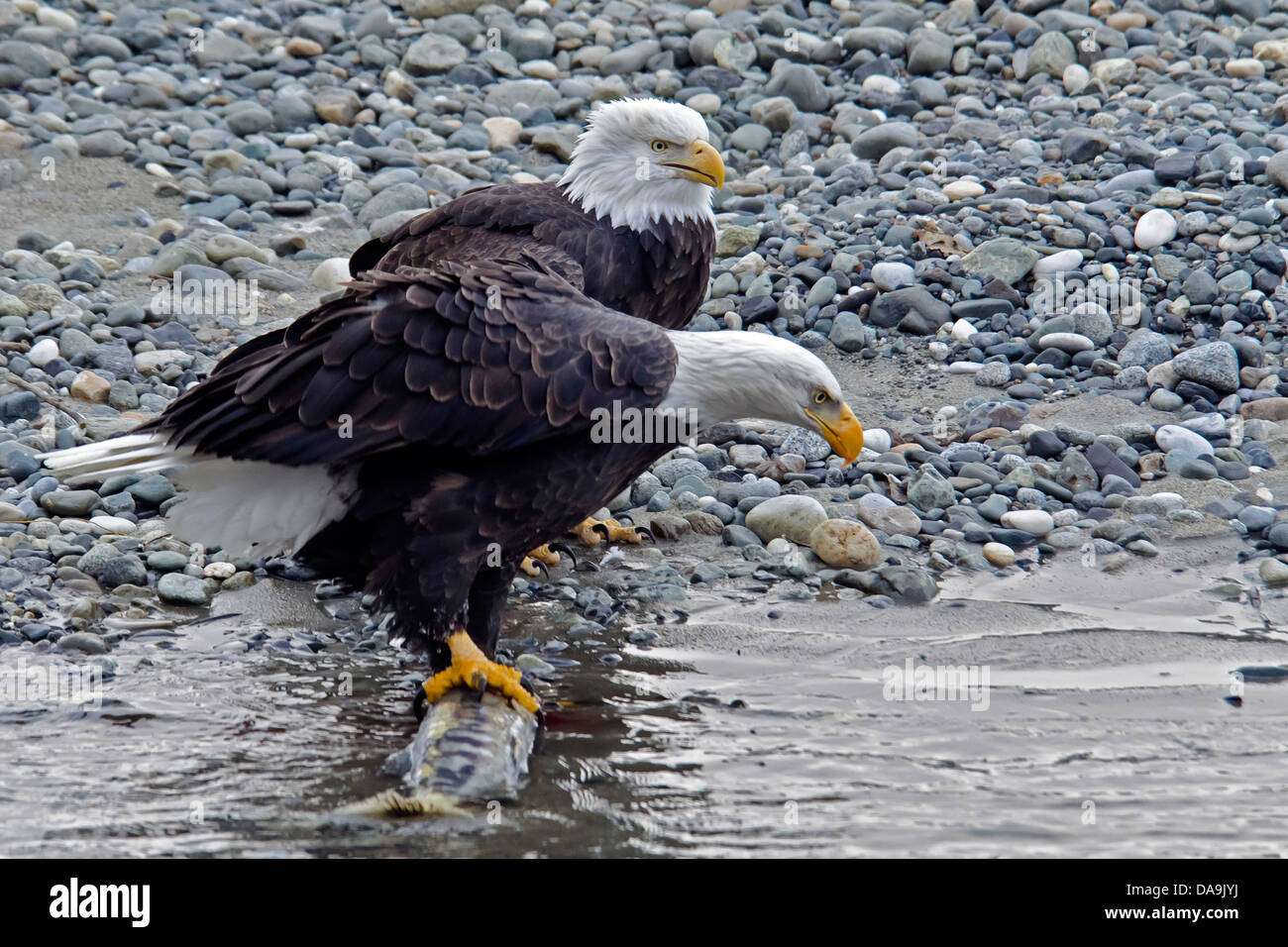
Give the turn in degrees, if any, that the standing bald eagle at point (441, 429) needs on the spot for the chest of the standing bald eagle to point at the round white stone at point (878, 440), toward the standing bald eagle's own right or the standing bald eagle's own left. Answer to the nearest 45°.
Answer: approximately 45° to the standing bald eagle's own left

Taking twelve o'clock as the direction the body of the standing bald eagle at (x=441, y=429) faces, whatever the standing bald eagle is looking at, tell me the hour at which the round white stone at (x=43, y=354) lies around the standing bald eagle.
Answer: The round white stone is roughly at 8 o'clock from the standing bald eagle.

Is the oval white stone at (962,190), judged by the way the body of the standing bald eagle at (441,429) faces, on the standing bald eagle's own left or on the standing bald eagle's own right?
on the standing bald eagle's own left

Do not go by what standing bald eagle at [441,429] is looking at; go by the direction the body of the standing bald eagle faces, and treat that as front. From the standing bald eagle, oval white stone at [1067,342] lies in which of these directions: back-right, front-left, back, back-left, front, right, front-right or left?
front-left

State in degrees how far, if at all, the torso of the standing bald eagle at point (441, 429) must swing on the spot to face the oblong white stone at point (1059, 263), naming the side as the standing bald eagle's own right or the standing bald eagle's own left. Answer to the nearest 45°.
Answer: approximately 45° to the standing bald eagle's own left

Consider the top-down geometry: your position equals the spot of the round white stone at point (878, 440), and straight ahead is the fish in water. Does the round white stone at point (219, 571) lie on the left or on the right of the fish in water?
right
